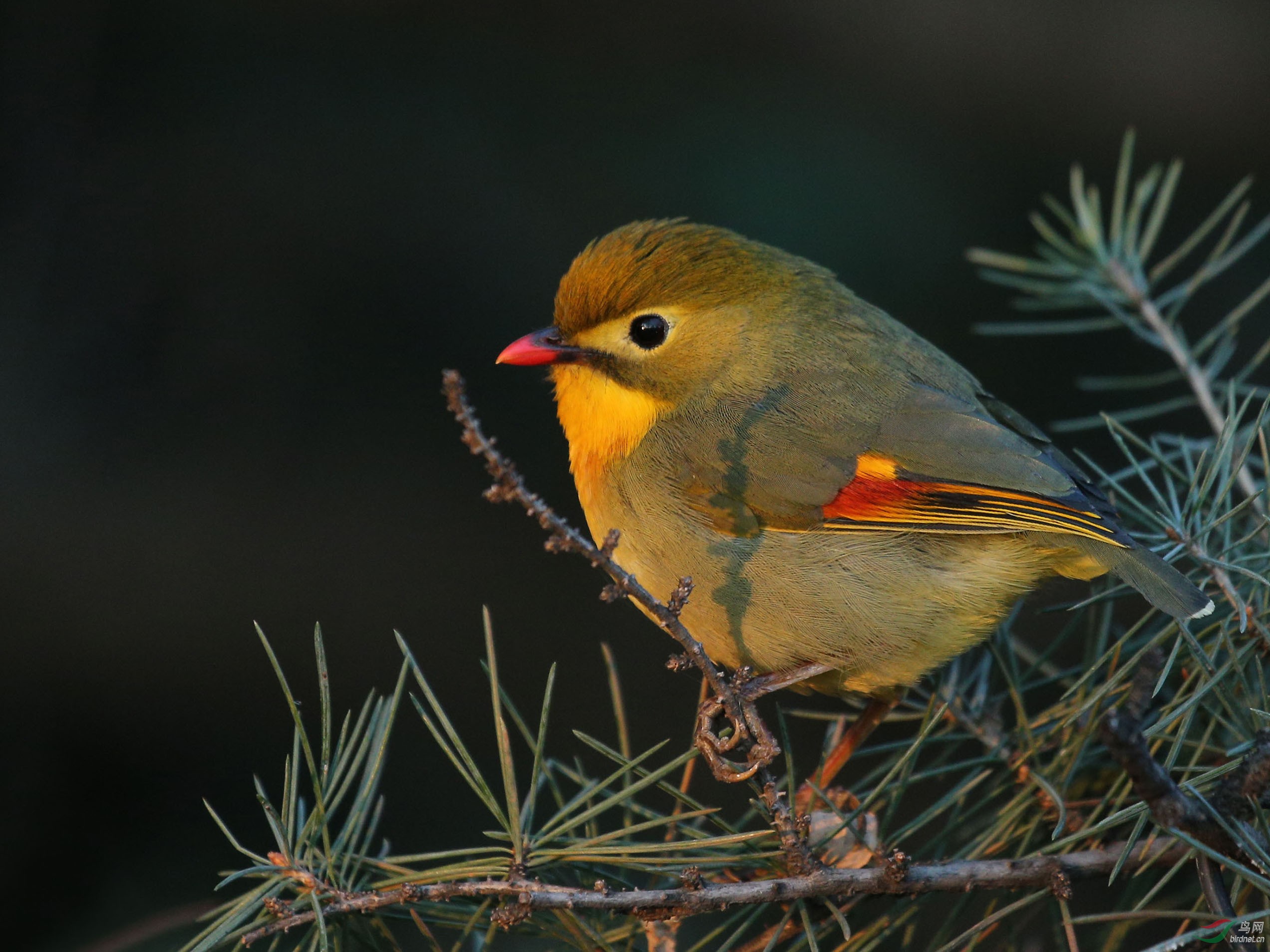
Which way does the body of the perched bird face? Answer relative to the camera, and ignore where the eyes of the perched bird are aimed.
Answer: to the viewer's left

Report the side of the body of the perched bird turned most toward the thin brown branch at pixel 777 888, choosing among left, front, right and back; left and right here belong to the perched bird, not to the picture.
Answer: left
